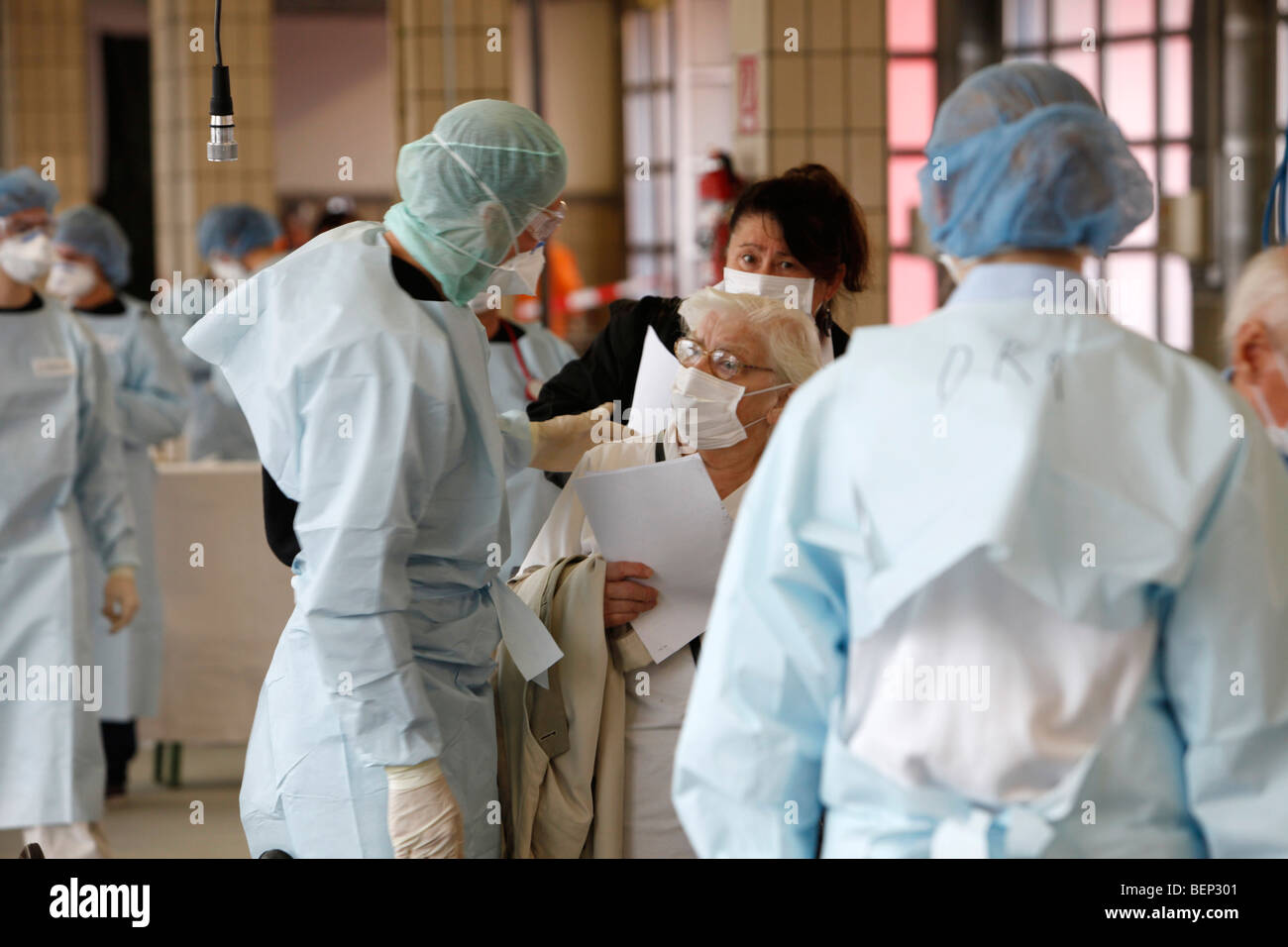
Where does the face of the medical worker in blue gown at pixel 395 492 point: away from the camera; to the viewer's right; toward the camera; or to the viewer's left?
to the viewer's right

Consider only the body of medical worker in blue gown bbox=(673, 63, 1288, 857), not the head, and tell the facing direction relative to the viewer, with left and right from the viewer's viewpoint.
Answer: facing away from the viewer

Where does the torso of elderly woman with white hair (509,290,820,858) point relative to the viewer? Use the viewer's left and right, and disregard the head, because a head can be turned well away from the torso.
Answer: facing the viewer and to the left of the viewer

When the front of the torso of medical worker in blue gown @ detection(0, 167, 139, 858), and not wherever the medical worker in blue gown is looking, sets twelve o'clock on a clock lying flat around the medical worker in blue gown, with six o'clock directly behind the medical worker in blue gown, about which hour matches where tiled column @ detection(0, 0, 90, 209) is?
The tiled column is roughly at 6 o'clock from the medical worker in blue gown.

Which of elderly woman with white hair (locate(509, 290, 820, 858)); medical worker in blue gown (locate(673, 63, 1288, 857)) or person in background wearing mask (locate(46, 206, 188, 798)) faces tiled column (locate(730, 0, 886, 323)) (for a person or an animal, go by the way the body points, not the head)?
the medical worker in blue gown

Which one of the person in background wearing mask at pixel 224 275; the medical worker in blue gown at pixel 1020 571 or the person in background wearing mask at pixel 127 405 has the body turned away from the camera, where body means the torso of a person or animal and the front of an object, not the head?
the medical worker in blue gown

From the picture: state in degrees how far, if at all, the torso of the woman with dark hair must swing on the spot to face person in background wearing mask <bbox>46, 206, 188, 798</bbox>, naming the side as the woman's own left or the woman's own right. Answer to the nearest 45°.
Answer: approximately 90° to the woman's own right

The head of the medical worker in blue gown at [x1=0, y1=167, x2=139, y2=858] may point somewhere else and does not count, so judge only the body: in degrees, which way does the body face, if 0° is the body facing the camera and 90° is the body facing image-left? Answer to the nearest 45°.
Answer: approximately 0°

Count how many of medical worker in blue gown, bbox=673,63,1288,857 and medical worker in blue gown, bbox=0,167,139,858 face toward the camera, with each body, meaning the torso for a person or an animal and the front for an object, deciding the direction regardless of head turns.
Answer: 1

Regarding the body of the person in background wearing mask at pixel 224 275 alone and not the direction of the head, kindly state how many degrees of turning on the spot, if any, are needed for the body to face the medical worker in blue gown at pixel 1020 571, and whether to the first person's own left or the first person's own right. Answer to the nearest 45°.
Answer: approximately 45° to the first person's own left

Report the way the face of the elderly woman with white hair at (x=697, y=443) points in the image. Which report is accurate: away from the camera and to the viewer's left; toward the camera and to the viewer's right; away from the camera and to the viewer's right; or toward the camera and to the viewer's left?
toward the camera and to the viewer's left

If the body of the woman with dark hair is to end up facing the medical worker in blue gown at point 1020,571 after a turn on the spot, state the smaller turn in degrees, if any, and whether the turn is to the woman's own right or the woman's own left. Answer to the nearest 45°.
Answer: approximately 45° to the woman's own left
